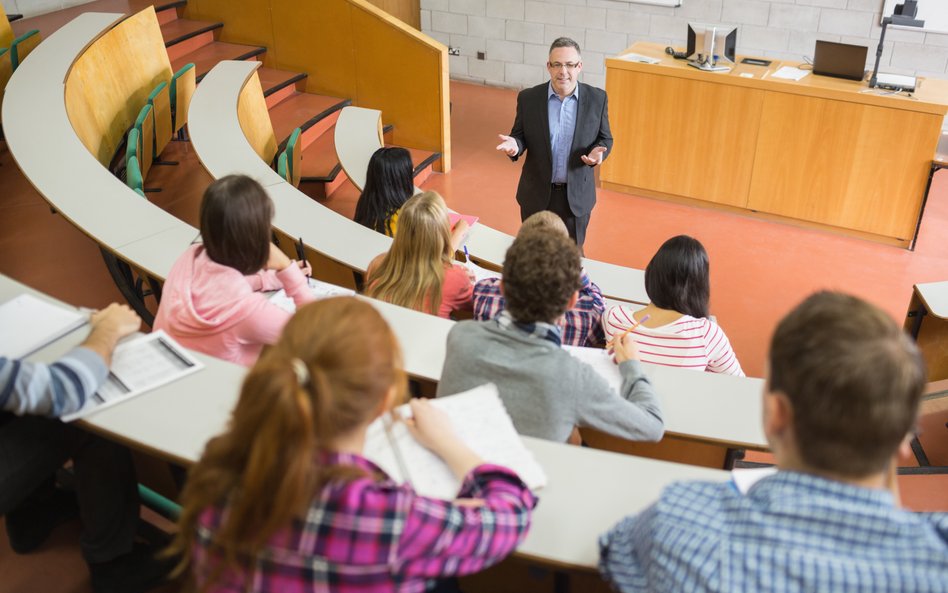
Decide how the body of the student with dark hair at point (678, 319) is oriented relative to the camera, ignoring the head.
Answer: away from the camera

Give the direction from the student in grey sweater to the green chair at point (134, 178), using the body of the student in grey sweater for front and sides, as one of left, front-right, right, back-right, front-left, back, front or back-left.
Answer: front-left

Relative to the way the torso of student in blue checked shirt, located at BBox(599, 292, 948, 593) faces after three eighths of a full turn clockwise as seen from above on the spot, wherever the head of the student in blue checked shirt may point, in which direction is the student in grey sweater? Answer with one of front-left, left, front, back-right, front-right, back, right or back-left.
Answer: back

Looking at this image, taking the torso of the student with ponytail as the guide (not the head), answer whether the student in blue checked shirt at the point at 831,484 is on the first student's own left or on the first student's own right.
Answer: on the first student's own right

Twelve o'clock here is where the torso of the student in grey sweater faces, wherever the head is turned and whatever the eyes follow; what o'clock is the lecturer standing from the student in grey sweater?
The lecturer standing is roughly at 12 o'clock from the student in grey sweater.

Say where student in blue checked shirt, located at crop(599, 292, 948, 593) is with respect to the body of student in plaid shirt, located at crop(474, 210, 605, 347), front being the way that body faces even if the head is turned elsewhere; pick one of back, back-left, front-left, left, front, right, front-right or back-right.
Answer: back

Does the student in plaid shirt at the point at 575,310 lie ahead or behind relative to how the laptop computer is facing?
behind

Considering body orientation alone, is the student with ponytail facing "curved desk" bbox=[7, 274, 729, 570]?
yes

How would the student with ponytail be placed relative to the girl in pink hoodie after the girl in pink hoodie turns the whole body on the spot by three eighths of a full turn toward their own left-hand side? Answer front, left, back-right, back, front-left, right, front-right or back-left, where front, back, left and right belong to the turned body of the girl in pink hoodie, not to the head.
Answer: left

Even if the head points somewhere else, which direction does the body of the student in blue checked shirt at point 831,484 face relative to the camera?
away from the camera

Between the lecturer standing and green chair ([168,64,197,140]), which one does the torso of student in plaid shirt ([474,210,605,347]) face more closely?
the lecturer standing

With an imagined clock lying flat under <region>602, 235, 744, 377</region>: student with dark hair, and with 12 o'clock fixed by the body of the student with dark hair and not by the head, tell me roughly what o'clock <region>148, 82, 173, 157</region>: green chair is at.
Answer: The green chair is roughly at 10 o'clock from the student with dark hair.

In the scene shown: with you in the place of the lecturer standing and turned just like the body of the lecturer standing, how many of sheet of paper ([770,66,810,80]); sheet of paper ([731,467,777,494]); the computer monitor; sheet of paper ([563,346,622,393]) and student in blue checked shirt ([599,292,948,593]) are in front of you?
3

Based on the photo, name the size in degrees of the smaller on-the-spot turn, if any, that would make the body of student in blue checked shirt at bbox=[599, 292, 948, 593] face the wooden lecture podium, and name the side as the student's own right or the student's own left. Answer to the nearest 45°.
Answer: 0° — they already face it

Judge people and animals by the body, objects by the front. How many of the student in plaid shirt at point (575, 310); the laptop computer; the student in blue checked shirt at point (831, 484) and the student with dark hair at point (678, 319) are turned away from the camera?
4

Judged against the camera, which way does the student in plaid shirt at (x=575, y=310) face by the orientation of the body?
away from the camera

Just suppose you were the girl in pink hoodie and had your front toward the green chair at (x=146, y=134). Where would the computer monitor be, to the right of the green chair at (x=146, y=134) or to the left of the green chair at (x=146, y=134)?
right

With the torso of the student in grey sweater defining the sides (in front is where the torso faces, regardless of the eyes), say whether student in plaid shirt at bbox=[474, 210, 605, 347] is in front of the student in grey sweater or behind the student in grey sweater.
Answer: in front

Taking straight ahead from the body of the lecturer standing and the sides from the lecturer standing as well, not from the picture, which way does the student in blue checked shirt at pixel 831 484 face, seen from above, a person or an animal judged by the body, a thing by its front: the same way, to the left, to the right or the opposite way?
the opposite way
